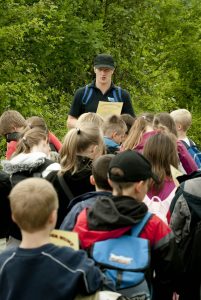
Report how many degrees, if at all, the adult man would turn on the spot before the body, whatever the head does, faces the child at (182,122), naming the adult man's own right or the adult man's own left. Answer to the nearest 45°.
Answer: approximately 90° to the adult man's own left

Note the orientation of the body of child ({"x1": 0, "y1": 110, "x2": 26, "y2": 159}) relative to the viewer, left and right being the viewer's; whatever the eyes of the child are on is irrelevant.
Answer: facing away from the viewer and to the right of the viewer

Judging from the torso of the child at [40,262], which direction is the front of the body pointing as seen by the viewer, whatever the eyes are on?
away from the camera

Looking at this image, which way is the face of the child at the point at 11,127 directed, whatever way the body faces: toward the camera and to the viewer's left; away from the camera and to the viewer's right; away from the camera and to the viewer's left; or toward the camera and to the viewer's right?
away from the camera and to the viewer's right

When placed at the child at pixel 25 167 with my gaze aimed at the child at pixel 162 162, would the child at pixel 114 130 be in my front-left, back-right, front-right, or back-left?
front-left

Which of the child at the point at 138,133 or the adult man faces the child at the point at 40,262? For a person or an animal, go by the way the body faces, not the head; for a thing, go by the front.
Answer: the adult man

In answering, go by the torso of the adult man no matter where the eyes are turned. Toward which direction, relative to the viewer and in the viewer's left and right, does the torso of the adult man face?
facing the viewer

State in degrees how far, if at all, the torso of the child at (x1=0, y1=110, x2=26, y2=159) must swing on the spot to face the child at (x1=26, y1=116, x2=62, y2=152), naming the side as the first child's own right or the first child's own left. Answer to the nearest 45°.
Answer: approximately 45° to the first child's own right

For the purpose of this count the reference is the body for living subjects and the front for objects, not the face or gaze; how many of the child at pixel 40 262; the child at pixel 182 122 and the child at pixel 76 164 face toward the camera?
0

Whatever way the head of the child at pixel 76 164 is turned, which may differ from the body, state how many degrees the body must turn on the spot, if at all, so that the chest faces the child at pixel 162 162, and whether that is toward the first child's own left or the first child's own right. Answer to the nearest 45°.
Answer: approximately 45° to the first child's own right

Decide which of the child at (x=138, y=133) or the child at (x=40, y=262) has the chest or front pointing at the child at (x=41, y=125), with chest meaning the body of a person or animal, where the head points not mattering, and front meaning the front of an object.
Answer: the child at (x=40, y=262)

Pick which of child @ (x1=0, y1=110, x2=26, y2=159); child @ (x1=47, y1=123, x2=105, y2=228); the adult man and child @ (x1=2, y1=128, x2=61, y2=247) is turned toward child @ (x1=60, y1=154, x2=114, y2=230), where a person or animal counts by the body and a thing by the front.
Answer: the adult man

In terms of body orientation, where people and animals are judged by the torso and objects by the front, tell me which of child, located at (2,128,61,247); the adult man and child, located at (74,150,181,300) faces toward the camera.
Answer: the adult man

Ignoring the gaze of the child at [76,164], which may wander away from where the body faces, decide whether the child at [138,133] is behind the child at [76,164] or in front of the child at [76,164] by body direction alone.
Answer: in front

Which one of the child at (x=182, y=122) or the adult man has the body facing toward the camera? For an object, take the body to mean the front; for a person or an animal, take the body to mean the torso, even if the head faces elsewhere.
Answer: the adult man

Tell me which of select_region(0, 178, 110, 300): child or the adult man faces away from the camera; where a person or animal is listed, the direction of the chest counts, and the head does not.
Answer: the child

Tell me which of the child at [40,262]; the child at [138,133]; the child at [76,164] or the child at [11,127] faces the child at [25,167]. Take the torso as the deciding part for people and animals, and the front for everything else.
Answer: the child at [40,262]

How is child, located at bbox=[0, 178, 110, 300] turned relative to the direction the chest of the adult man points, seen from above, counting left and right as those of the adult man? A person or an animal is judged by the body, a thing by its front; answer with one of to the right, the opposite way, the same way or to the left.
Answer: the opposite way

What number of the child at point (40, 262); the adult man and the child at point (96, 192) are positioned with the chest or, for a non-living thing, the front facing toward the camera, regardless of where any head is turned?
1
